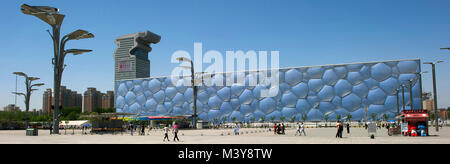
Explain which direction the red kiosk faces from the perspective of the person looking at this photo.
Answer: facing the viewer

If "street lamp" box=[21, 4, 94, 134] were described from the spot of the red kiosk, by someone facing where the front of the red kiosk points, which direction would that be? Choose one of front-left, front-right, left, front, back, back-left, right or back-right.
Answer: right
